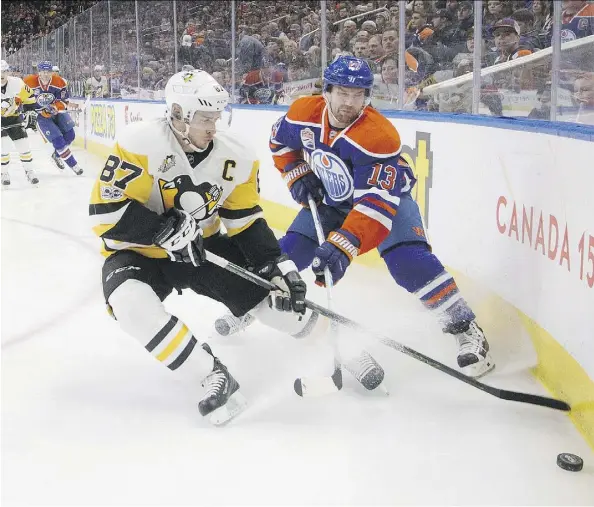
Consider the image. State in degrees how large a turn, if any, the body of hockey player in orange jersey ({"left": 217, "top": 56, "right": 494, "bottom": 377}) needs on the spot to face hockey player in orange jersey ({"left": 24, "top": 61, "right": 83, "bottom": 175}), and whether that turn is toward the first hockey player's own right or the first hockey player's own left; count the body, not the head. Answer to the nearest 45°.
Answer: approximately 90° to the first hockey player's own right

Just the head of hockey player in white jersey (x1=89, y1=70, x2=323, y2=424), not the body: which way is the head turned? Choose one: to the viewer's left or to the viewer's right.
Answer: to the viewer's right

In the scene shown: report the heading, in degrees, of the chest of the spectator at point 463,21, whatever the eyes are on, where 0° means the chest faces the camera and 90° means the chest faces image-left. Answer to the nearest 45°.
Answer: approximately 45°

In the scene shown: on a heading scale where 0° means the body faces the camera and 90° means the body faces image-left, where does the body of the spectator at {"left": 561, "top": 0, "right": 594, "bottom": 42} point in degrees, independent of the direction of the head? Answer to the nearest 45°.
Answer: approximately 45°

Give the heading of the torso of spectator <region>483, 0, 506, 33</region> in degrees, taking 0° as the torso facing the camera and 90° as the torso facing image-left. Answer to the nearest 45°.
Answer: approximately 45°

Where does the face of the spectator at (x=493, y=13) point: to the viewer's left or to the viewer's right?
to the viewer's left

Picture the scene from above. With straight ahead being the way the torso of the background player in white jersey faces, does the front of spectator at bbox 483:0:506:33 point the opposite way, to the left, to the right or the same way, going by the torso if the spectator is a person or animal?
to the right

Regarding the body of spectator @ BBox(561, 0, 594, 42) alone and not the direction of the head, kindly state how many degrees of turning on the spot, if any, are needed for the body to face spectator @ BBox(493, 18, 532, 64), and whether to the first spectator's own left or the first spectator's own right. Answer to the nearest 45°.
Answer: approximately 90° to the first spectator's own right

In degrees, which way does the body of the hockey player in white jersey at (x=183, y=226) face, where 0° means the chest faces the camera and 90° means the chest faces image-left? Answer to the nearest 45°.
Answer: approximately 315°
